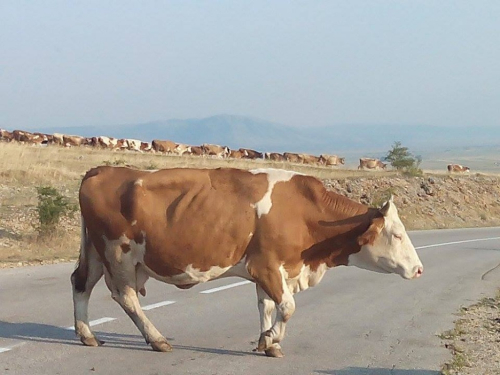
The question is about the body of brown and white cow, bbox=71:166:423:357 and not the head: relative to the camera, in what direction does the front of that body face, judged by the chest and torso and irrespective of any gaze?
to the viewer's right
